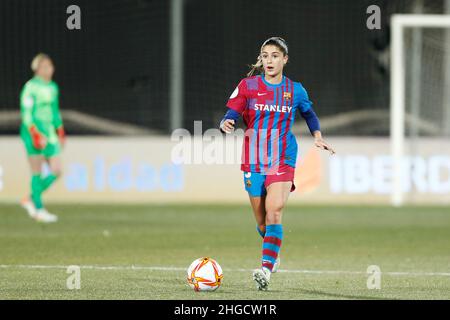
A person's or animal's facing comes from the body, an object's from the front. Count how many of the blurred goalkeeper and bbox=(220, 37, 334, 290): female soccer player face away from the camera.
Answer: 0

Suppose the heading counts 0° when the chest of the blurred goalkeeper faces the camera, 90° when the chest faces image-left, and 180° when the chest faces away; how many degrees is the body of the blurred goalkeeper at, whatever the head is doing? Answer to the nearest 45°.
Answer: approximately 315°

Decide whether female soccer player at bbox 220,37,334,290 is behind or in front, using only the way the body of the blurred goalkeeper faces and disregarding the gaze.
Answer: in front

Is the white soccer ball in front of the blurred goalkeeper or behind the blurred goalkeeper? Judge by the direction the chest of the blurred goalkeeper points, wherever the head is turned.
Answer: in front

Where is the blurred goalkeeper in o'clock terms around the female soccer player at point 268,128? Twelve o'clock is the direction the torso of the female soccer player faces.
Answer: The blurred goalkeeper is roughly at 5 o'clock from the female soccer player.

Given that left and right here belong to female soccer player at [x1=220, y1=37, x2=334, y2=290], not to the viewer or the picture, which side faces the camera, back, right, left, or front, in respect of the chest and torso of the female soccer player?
front

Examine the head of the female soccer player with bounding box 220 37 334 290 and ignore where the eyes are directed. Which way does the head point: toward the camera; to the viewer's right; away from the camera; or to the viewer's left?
toward the camera
